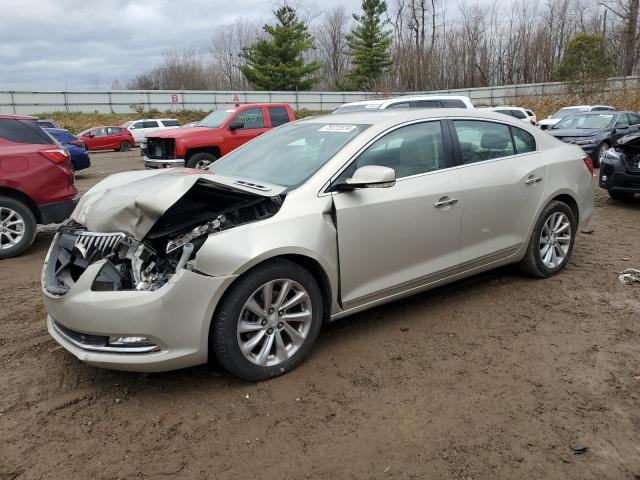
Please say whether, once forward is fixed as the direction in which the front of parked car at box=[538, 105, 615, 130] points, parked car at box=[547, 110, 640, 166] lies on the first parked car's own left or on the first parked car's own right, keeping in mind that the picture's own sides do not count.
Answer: on the first parked car's own left

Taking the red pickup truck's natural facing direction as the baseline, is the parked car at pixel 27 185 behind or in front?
in front

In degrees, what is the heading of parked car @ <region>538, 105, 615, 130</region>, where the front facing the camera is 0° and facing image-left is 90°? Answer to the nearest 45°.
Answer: approximately 45°

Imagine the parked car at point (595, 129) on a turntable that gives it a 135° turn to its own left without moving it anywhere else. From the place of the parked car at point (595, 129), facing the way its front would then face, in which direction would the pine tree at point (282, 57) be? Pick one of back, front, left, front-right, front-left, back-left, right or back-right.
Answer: back-left

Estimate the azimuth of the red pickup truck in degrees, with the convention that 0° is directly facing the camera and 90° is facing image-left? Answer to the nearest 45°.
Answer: approximately 45°

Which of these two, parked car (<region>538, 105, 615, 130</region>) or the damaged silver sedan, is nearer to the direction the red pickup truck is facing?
the damaged silver sedan

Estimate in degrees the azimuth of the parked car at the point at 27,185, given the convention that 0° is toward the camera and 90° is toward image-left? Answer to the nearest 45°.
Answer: approximately 90°

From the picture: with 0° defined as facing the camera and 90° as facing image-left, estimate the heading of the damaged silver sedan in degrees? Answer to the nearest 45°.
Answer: approximately 45°

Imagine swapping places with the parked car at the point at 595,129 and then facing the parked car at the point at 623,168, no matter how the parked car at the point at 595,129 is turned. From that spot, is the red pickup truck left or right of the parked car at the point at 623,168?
right
